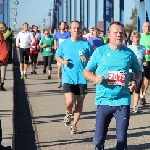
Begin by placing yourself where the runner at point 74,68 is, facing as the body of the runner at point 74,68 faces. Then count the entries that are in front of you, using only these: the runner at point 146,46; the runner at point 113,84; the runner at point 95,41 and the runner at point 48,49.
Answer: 1

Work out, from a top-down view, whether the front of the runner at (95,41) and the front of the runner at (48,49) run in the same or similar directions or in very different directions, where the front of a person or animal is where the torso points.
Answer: same or similar directions

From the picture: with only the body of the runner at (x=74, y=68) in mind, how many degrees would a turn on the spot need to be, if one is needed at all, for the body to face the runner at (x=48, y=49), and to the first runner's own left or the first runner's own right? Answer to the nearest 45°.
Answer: approximately 180°

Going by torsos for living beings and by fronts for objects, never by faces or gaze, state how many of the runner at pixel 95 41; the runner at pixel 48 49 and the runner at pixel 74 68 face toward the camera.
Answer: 3

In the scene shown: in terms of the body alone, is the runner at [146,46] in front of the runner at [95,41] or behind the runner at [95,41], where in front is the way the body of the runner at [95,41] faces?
in front

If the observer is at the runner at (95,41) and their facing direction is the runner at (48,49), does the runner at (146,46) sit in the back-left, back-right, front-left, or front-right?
back-left

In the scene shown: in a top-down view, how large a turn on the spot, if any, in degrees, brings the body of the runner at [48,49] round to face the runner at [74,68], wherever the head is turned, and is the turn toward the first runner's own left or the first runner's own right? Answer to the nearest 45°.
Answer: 0° — they already face them

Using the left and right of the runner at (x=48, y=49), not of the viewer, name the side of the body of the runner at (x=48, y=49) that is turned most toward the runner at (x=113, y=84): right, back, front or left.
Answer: front

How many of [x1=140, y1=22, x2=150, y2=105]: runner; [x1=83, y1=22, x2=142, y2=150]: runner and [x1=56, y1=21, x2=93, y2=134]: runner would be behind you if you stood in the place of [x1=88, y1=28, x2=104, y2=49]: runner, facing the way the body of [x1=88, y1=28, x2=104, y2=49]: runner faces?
0

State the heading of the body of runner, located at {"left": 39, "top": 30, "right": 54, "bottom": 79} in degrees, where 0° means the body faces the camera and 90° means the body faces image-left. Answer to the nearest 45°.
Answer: approximately 0°

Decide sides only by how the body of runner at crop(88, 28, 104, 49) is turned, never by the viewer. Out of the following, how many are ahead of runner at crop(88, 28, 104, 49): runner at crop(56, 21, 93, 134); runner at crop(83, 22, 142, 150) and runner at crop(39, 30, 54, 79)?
2

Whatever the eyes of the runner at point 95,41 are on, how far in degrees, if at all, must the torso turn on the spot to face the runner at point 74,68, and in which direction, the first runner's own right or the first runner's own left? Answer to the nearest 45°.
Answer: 0° — they already face them

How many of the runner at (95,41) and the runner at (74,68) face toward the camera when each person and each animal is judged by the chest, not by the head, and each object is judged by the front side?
2

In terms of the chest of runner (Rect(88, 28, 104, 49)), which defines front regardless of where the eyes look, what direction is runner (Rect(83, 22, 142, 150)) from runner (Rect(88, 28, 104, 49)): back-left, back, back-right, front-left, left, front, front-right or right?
front

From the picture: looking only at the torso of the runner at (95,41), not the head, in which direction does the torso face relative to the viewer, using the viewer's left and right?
facing the viewer

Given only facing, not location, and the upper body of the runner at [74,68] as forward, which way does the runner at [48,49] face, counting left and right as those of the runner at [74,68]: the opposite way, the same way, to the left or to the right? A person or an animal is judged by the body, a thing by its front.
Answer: the same way

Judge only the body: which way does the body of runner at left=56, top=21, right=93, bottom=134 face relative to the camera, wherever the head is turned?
toward the camera

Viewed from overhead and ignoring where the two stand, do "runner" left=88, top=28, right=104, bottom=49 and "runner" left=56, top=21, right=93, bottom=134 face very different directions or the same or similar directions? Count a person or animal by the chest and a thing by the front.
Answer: same or similar directions

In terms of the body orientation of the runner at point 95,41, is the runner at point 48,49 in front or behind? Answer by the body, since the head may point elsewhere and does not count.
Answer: behind

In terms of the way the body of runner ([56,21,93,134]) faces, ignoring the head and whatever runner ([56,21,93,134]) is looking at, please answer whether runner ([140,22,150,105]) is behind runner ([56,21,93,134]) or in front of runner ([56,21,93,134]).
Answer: behind
